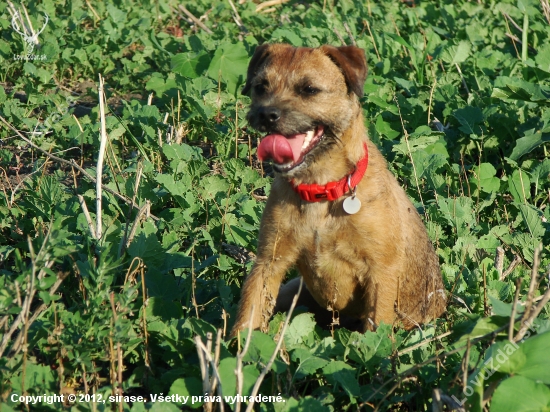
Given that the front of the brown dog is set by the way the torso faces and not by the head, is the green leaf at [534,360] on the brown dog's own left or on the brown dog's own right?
on the brown dog's own left

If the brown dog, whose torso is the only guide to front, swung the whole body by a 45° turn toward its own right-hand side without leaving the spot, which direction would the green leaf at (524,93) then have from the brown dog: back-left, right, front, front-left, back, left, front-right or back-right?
back-right

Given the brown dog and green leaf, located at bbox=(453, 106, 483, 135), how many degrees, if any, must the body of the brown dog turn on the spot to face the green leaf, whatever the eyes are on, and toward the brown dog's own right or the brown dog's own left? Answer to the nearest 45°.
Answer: approximately 180°

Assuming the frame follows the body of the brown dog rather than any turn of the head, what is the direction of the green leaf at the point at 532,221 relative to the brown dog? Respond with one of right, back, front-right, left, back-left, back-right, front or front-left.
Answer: back

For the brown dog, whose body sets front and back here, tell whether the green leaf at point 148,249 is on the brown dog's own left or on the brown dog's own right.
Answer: on the brown dog's own right

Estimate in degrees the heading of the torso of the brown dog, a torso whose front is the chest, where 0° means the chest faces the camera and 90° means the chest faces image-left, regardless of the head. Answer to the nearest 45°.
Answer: approximately 45°

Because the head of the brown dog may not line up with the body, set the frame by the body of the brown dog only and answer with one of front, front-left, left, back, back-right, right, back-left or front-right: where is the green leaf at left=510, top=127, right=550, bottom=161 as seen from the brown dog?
back

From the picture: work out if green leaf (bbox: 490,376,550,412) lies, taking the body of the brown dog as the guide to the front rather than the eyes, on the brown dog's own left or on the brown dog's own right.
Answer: on the brown dog's own left

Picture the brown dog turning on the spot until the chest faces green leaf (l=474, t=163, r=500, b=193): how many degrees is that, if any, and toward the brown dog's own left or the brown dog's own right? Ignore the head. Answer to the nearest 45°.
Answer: approximately 180°

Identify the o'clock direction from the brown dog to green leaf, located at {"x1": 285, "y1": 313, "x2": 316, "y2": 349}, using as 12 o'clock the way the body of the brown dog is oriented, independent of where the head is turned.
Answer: The green leaf is roughly at 11 o'clock from the brown dog.

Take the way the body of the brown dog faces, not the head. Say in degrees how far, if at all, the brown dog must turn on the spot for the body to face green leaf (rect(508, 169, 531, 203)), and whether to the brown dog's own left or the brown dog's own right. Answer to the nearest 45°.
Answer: approximately 180°

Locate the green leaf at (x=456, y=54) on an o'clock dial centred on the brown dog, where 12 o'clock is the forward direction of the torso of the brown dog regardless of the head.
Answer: The green leaf is roughly at 5 o'clock from the brown dog.

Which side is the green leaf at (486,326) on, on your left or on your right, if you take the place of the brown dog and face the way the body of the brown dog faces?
on your left
